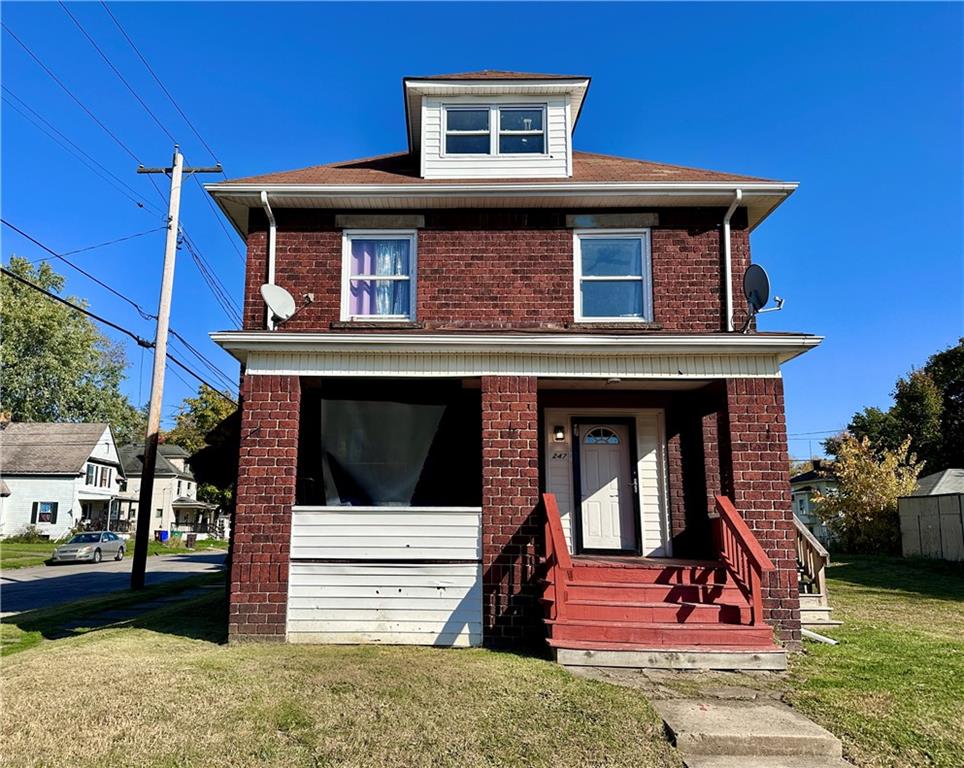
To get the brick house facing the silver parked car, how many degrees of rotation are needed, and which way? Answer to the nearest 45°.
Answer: approximately 135° to its right

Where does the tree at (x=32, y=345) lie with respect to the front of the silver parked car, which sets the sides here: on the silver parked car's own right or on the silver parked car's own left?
on the silver parked car's own right

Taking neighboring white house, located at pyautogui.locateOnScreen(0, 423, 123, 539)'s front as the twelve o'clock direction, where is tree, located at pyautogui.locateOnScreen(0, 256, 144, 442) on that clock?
The tree is roughly at 7 o'clock from the neighboring white house.

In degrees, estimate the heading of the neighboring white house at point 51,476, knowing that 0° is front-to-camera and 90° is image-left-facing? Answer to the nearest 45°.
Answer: approximately 315°

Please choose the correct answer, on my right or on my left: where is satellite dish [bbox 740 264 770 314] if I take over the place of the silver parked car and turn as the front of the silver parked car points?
on my left

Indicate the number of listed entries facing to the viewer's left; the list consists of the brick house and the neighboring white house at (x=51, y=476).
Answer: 0

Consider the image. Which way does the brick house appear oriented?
toward the camera

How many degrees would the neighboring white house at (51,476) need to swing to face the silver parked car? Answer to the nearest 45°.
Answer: approximately 45° to its right

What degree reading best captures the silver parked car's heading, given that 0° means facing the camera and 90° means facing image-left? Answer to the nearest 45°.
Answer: approximately 45°

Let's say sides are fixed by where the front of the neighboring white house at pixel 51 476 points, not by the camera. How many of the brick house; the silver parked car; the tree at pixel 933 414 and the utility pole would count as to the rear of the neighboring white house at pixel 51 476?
0

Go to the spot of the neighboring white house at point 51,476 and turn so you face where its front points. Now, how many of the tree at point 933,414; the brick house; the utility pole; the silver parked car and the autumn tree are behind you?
0

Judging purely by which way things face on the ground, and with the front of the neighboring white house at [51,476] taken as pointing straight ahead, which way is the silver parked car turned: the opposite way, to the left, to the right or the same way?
to the right
